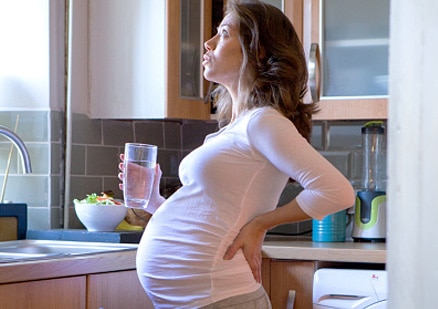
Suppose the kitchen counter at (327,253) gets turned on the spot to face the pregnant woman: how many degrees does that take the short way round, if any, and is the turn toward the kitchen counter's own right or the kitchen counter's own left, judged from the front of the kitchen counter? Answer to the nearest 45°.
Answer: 0° — it already faces them

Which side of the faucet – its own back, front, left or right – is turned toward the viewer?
right

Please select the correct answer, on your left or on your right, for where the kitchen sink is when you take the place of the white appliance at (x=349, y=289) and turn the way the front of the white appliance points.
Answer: on your right

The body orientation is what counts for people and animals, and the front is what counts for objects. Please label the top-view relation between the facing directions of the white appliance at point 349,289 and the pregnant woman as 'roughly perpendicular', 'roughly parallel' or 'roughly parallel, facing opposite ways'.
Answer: roughly perpendicular

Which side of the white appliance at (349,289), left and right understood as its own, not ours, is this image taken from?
front

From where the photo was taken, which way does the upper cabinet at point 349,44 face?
toward the camera

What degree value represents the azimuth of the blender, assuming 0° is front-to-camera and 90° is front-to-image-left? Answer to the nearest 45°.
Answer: approximately 45°

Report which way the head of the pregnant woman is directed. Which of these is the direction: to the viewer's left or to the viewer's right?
to the viewer's left

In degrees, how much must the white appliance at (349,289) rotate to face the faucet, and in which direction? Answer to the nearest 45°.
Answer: approximately 90° to its right

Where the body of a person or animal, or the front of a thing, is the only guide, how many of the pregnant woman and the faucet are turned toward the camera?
0
